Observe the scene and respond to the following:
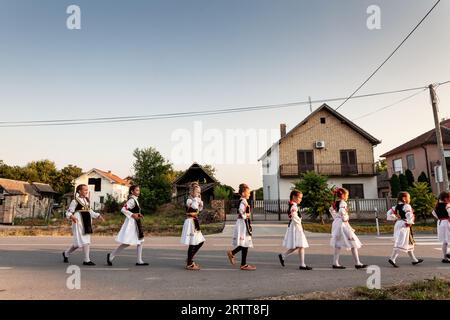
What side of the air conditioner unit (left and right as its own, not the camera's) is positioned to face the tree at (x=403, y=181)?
left

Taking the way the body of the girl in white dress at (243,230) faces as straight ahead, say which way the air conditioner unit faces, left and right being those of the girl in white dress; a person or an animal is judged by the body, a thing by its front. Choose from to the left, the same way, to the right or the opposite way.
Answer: to the right

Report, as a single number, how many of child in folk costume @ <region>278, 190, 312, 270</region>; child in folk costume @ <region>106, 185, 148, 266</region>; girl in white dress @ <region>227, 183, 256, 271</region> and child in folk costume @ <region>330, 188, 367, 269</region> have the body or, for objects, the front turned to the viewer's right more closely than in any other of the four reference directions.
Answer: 4

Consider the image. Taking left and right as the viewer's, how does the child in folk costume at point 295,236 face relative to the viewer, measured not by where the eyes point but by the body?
facing to the right of the viewer

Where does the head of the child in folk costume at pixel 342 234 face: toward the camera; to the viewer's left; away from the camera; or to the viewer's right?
to the viewer's right

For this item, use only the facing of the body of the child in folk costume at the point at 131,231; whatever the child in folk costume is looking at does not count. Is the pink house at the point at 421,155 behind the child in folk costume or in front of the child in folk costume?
in front

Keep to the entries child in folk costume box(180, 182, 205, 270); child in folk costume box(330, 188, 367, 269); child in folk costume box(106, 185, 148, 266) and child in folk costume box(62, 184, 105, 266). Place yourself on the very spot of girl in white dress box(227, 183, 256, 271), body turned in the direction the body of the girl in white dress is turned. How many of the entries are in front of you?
1

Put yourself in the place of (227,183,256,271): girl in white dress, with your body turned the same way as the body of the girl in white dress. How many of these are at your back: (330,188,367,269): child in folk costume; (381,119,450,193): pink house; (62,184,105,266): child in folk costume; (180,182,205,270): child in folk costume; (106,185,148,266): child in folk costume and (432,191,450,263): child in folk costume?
3

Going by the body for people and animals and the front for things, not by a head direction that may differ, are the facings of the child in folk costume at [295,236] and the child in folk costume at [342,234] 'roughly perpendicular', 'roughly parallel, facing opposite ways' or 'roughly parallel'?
roughly parallel

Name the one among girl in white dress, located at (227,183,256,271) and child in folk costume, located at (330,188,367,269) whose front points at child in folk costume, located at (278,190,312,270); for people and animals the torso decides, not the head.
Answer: the girl in white dress

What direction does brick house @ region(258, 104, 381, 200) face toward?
toward the camera

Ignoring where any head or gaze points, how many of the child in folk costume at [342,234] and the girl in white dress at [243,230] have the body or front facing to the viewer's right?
2

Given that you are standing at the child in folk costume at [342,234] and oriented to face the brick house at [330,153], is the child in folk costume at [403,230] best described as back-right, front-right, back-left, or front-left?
front-right

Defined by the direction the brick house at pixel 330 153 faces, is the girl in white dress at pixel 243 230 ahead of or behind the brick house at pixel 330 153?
ahead

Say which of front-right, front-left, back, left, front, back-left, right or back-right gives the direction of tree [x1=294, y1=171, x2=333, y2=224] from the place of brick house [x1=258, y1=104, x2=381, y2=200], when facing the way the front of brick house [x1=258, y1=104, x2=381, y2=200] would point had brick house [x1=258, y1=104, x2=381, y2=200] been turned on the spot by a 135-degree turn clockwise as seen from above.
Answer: back-left

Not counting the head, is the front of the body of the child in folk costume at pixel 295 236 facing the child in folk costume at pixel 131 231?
no

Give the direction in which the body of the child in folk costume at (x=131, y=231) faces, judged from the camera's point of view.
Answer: to the viewer's right

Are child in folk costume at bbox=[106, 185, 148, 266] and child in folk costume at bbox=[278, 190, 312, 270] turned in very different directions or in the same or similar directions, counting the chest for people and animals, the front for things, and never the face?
same or similar directions
